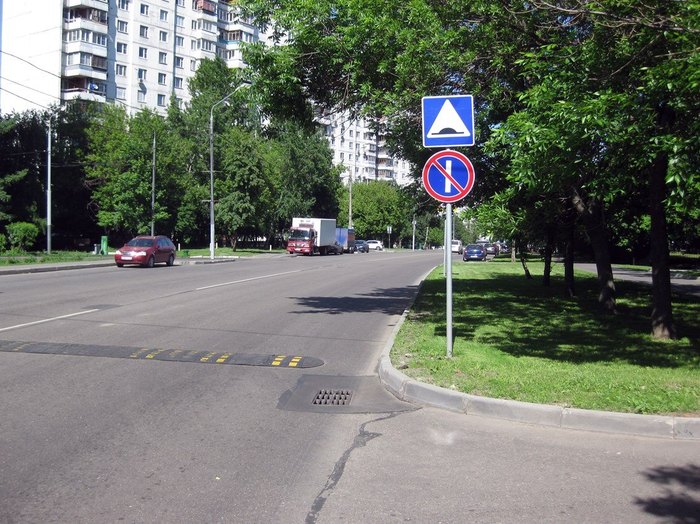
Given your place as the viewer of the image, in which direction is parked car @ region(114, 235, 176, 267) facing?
facing the viewer and to the left of the viewer

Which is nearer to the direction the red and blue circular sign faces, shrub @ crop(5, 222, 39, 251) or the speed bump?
the speed bump

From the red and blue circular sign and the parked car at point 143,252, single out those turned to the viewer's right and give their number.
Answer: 0

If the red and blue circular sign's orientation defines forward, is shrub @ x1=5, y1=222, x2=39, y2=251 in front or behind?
behind

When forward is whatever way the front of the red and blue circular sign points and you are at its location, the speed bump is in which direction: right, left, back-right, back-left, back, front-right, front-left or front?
right

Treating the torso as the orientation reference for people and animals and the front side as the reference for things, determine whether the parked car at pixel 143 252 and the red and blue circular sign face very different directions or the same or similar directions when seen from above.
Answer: same or similar directions

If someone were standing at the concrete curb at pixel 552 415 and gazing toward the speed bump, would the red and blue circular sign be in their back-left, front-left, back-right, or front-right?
front-right

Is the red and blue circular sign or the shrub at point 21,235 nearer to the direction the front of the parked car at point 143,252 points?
the red and blue circular sign

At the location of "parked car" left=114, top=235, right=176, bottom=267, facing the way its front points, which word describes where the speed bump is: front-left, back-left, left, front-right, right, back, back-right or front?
front-left

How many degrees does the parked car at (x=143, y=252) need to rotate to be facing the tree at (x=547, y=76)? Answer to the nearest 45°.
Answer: approximately 45° to its left

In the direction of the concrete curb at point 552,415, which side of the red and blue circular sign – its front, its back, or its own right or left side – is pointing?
front

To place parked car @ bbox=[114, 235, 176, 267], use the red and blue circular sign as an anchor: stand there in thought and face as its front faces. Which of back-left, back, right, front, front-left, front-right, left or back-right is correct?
back-right

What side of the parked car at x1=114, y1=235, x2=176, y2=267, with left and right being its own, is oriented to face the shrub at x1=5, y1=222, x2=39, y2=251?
right

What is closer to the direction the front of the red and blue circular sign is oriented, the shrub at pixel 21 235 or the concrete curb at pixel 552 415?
the concrete curb

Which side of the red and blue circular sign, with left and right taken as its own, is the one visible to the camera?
front
